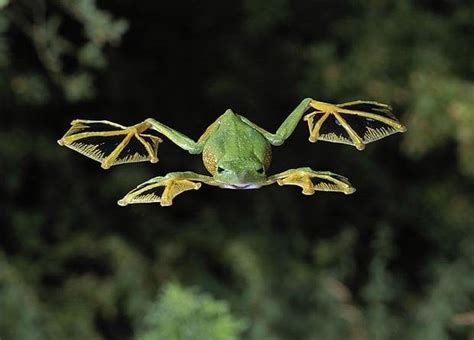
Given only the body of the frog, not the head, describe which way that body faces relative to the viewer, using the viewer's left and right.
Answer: facing the viewer
